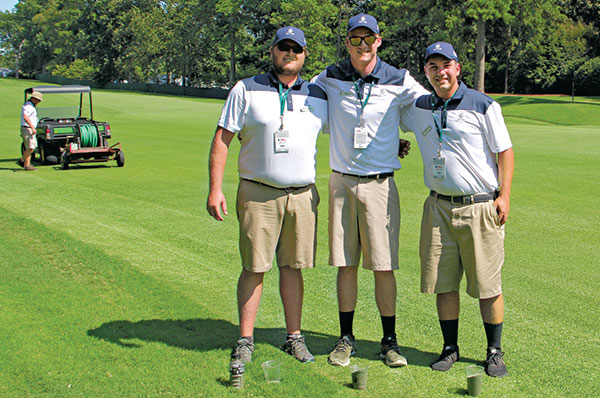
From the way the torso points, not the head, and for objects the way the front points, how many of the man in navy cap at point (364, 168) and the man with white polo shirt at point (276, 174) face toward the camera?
2

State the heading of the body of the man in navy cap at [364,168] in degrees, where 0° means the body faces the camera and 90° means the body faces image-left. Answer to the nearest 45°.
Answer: approximately 0°

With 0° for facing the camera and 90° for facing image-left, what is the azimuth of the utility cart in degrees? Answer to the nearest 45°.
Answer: approximately 135°

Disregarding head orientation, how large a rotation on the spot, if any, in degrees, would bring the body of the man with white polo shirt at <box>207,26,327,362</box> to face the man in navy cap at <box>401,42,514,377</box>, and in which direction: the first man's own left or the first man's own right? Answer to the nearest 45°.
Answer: approximately 90° to the first man's own left

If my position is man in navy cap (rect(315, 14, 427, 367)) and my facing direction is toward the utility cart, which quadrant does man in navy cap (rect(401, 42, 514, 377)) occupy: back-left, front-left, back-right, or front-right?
back-right
